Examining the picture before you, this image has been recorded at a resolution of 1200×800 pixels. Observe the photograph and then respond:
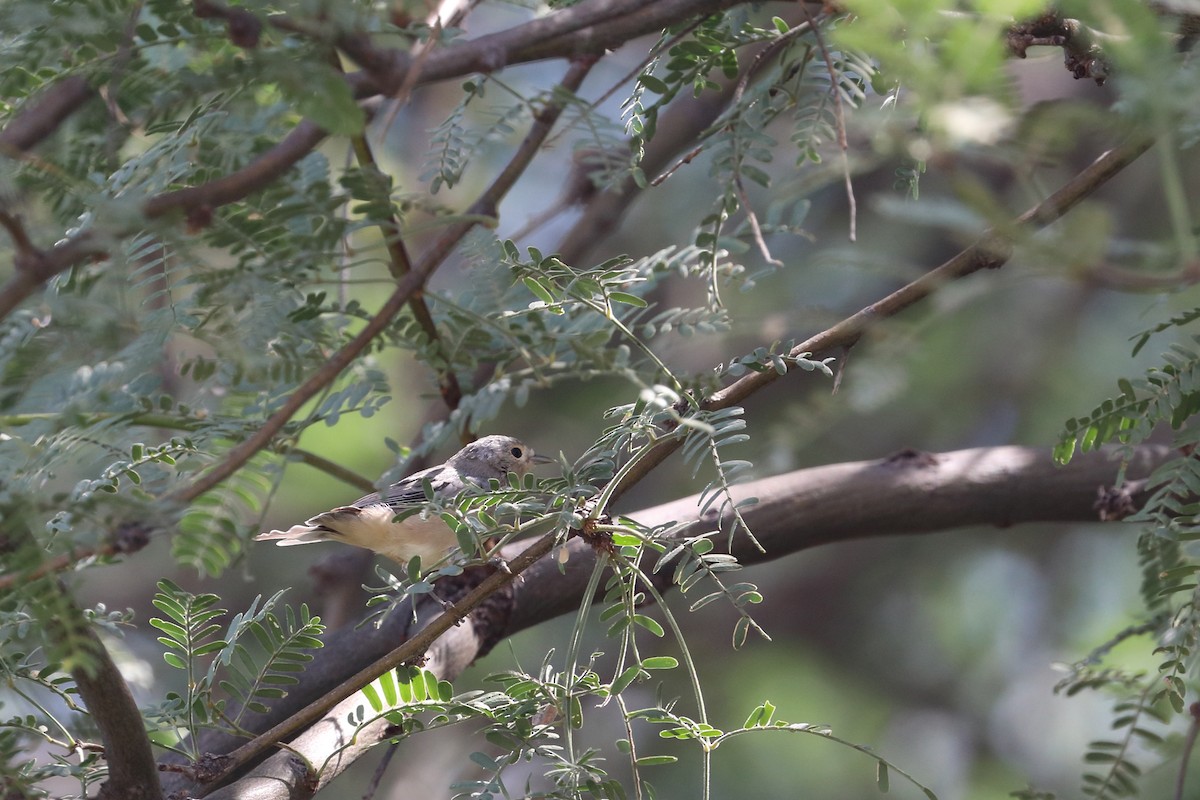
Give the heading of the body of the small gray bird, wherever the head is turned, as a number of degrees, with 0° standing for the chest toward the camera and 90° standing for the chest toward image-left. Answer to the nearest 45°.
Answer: approximately 270°
